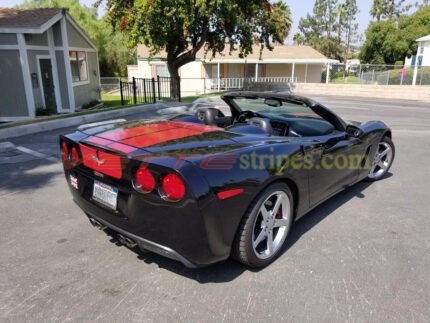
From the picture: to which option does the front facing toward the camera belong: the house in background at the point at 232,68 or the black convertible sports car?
the house in background

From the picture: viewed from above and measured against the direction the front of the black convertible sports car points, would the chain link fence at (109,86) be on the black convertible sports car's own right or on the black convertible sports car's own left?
on the black convertible sports car's own left

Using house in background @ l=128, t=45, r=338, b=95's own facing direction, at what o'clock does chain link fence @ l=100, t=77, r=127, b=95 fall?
The chain link fence is roughly at 3 o'clock from the house in background.

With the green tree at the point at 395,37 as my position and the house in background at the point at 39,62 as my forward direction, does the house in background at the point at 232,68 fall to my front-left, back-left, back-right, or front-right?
front-right

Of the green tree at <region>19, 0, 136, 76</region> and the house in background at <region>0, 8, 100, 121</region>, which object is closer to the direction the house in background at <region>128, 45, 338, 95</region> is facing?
the house in background

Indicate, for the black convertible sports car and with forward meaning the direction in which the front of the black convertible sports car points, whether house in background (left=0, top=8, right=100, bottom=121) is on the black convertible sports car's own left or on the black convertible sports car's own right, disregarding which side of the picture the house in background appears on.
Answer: on the black convertible sports car's own left

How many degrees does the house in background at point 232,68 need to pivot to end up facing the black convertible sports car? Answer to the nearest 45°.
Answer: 0° — it already faces it

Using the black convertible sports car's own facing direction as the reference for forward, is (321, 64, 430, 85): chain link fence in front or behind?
in front

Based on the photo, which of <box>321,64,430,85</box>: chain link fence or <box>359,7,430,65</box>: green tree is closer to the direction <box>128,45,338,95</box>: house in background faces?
the chain link fence

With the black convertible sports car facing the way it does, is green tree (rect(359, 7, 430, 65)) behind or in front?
in front

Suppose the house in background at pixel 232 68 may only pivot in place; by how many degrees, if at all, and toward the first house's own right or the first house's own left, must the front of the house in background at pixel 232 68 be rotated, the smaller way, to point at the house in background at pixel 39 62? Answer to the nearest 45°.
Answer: approximately 45° to the first house's own right

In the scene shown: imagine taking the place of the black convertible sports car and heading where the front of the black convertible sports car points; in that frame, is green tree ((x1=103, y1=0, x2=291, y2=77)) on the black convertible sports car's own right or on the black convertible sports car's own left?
on the black convertible sports car's own left

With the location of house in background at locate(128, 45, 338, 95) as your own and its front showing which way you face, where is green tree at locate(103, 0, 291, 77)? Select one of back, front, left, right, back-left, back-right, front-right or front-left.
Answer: front

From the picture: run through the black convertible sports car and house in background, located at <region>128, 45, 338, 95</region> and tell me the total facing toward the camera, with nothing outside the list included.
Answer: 1

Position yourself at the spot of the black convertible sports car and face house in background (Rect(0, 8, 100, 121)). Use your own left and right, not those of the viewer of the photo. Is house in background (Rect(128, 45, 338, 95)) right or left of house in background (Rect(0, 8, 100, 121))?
right

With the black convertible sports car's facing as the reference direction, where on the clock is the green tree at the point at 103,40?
The green tree is roughly at 10 o'clock from the black convertible sports car.

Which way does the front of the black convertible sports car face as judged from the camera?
facing away from the viewer and to the right of the viewer

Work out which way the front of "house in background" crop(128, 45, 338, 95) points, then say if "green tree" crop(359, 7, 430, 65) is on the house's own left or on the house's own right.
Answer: on the house's own left

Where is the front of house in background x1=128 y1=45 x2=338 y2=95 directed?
toward the camera
